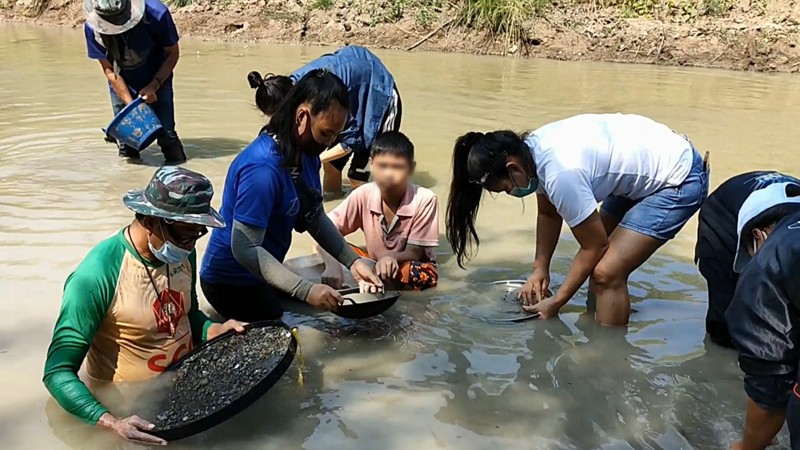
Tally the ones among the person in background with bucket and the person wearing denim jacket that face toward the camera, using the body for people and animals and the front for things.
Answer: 1

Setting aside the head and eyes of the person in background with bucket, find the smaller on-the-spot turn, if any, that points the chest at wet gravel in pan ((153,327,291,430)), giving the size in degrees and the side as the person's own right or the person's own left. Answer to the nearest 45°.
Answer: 0° — they already face it

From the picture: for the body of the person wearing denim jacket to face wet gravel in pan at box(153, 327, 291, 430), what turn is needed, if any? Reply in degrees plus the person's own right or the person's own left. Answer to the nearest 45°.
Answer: approximately 90° to the person's own left

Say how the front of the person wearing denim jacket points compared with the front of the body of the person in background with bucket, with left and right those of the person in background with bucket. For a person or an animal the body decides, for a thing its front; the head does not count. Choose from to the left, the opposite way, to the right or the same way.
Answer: to the right

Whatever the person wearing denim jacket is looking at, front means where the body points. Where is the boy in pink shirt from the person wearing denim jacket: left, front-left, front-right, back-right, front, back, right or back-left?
left

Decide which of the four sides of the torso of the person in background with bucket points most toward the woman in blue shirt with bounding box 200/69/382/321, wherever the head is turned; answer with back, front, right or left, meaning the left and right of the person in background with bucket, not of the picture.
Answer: front

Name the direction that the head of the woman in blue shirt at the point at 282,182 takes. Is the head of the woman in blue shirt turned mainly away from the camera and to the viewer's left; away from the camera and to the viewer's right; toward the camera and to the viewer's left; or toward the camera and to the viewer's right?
toward the camera and to the viewer's right

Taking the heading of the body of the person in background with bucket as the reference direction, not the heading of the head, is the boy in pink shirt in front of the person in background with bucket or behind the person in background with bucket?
in front

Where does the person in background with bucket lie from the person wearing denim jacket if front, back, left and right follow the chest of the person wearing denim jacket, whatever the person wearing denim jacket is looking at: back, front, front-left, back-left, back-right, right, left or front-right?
front-right

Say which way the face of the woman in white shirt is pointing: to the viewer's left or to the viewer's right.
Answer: to the viewer's left

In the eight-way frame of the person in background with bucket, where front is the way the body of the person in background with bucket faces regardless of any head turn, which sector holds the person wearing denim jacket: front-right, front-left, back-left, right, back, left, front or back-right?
front-left

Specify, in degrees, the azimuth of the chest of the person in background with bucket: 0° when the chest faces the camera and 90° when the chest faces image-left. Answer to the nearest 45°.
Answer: approximately 0°

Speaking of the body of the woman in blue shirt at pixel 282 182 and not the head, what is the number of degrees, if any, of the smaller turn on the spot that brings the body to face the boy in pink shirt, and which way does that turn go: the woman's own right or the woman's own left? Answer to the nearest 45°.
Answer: approximately 90° to the woman's own left
